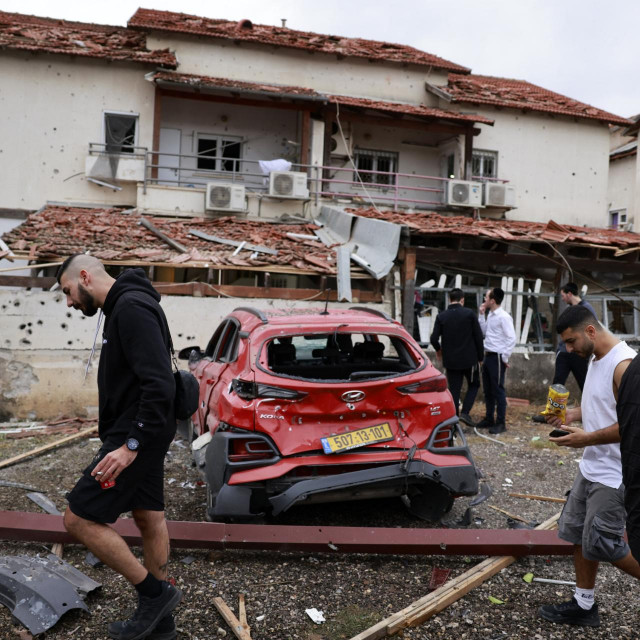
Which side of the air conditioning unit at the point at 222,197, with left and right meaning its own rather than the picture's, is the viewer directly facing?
front

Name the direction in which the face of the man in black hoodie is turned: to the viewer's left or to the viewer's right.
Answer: to the viewer's left

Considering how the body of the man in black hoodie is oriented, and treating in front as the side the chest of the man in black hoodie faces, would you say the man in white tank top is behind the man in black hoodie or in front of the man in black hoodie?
behind

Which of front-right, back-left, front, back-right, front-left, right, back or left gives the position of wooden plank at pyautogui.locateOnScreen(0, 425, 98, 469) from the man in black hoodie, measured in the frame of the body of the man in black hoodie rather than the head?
right

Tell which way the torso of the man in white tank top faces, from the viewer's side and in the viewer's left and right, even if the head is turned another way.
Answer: facing to the left of the viewer

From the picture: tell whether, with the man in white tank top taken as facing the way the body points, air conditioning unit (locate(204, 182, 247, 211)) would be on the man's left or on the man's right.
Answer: on the man's right

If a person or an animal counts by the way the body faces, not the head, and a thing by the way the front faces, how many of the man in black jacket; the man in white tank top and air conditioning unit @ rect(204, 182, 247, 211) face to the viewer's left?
1

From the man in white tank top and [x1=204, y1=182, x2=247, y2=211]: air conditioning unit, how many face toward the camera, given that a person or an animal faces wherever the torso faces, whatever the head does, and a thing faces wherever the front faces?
1

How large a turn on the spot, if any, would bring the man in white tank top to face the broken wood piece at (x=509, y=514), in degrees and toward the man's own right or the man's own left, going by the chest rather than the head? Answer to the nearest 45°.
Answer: approximately 90° to the man's own right
